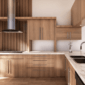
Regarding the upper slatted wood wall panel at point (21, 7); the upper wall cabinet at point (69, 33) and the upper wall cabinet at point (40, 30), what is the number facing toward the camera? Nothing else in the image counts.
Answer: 3

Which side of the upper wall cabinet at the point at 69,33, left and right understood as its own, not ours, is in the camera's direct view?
front

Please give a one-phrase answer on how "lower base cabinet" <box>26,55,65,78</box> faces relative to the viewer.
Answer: facing the viewer

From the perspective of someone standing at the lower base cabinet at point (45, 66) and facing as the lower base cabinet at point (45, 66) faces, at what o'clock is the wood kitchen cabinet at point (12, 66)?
The wood kitchen cabinet is roughly at 3 o'clock from the lower base cabinet.

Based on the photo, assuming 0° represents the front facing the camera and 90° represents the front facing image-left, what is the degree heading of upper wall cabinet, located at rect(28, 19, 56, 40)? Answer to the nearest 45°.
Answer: approximately 0°

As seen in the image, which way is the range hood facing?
toward the camera

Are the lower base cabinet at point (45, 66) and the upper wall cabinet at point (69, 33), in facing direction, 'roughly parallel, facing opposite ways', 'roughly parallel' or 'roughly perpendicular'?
roughly parallel

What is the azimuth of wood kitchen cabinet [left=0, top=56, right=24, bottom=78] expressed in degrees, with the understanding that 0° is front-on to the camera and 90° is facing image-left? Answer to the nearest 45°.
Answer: approximately 0°
